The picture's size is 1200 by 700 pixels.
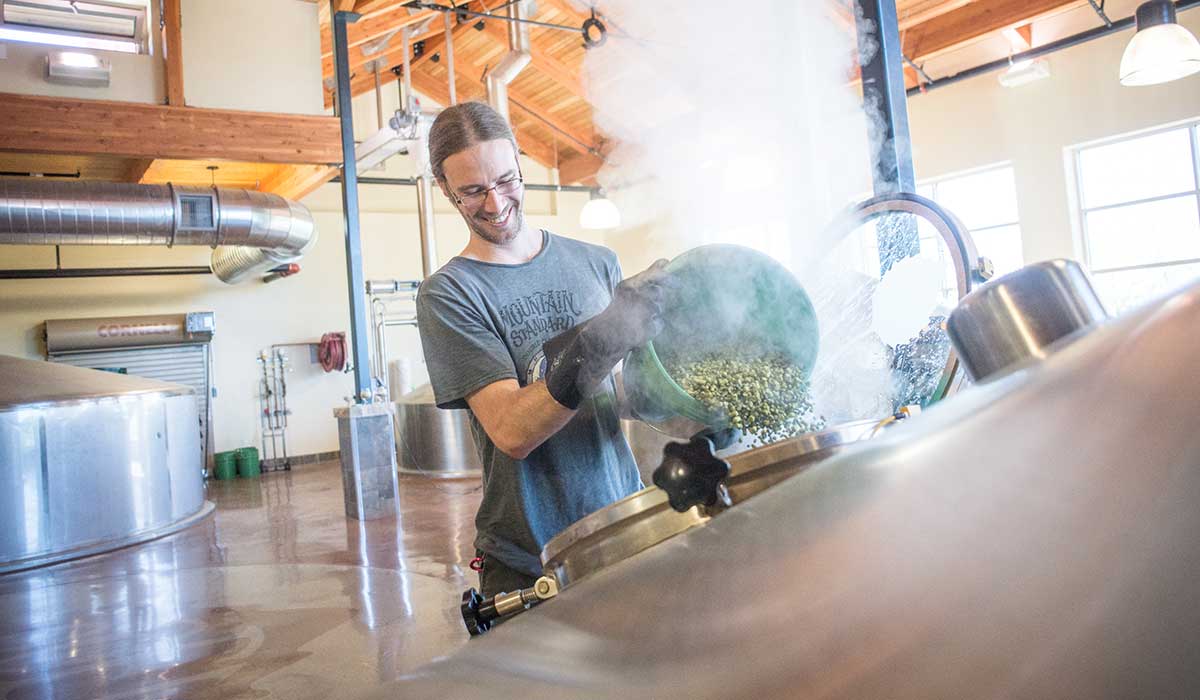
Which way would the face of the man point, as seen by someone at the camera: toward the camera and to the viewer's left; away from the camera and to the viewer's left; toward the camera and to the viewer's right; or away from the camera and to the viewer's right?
toward the camera and to the viewer's right

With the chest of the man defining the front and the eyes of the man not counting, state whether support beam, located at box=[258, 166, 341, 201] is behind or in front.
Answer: behind

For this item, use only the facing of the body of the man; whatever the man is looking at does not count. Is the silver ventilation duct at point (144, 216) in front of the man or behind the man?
behind

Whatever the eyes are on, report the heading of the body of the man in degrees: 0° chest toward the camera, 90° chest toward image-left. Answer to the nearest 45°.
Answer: approximately 315°

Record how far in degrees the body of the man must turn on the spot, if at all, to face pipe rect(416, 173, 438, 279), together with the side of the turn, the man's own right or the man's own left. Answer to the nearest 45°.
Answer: approximately 135° to the man's own left

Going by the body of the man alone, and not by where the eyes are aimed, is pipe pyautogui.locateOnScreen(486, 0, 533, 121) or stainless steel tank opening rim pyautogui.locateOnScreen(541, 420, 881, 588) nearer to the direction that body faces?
the stainless steel tank opening rim

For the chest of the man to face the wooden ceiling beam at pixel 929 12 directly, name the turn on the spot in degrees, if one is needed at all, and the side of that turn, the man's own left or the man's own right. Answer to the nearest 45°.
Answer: approximately 90° to the man's own left

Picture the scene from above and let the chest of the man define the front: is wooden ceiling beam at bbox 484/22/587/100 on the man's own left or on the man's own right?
on the man's own left

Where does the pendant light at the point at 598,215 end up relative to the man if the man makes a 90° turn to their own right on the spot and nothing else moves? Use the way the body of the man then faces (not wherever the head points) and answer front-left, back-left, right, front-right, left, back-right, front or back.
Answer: back-right

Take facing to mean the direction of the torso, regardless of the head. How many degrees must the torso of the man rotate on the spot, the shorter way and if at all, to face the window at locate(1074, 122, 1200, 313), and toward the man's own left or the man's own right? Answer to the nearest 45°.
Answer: approximately 90° to the man's own left

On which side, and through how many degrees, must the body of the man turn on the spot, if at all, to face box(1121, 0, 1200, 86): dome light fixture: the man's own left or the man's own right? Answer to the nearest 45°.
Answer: approximately 90° to the man's own left

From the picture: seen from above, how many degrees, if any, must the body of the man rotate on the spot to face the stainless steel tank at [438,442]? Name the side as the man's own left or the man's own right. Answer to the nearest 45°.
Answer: approximately 135° to the man's own left
